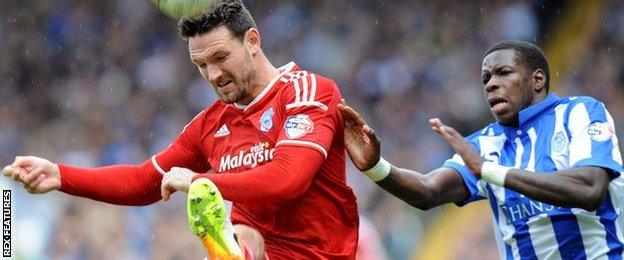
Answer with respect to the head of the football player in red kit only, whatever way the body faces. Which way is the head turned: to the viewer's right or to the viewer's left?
to the viewer's left

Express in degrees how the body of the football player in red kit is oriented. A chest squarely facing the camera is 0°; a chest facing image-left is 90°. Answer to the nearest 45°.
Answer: approximately 45°

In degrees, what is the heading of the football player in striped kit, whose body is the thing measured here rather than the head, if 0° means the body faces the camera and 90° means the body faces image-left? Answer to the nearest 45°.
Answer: approximately 45°

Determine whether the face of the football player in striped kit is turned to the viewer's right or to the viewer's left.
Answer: to the viewer's left
